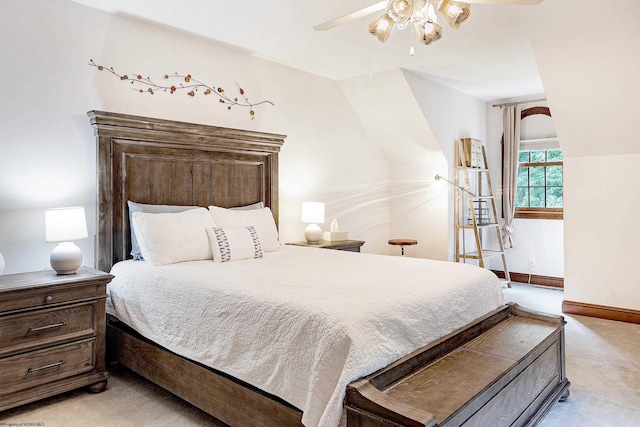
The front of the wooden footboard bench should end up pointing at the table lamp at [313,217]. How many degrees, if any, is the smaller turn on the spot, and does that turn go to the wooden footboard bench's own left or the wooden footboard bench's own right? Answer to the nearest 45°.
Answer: approximately 180°

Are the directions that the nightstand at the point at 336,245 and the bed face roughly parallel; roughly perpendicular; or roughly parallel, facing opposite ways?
roughly parallel

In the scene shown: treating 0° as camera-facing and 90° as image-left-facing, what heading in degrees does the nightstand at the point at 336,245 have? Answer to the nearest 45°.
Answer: approximately 315°

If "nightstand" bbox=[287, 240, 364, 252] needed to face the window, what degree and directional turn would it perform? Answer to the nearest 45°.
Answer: approximately 90° to its left

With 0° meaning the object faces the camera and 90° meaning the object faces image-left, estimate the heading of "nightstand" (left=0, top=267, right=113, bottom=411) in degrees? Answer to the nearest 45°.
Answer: approximately 315°

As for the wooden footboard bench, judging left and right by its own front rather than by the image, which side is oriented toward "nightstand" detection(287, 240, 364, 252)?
back

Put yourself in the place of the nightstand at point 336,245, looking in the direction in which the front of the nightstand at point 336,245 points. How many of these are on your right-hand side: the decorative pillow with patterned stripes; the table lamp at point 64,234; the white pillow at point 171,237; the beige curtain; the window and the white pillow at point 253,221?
4

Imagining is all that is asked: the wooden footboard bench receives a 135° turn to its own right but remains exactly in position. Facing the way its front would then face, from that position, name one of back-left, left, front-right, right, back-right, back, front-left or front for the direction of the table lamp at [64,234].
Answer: front

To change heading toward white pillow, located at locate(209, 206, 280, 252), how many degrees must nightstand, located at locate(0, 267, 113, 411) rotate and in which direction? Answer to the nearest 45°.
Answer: approximately 45° to its left

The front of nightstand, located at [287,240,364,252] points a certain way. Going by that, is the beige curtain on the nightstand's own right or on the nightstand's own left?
on the nightstand's own left

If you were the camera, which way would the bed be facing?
facing the viewer and to the right of the viewer

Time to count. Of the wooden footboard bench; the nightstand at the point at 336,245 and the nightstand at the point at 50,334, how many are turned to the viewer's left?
0

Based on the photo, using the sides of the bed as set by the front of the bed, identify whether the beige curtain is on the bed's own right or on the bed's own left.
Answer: on the bed's own left

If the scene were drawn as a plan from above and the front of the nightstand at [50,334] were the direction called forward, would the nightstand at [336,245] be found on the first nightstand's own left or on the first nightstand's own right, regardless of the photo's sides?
on the first nightstand's own left
